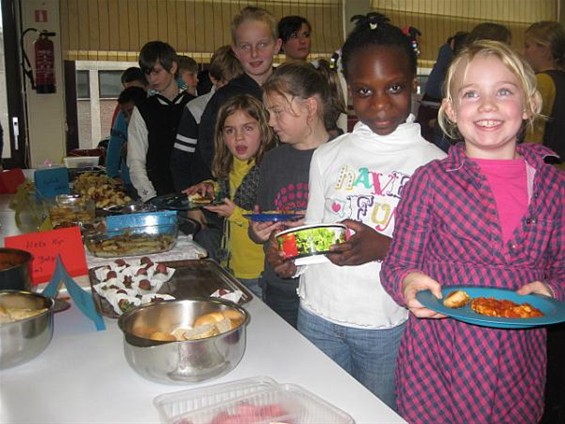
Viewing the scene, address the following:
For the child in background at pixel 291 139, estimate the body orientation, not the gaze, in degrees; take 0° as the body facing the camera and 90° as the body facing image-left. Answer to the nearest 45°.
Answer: approximately 45°

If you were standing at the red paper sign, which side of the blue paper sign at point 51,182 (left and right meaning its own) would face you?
front

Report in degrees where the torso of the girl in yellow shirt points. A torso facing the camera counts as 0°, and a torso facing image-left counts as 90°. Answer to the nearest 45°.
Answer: approximately 45°

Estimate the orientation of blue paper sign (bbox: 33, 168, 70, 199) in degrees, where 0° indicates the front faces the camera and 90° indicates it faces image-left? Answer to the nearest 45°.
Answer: approximately 0°

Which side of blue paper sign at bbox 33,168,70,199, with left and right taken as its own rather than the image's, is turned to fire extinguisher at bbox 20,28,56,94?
back

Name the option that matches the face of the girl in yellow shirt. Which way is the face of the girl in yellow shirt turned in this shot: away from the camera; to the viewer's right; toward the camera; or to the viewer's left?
toward the camera

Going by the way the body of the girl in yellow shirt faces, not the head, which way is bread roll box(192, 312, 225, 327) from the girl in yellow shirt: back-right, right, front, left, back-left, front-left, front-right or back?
front-left

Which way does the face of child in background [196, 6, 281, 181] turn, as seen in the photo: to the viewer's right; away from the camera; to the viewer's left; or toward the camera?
toward the camera

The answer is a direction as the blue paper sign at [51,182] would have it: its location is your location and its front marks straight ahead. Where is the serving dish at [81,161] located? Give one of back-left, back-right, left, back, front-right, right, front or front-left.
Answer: back

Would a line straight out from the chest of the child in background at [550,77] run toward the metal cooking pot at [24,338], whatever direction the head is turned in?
no
